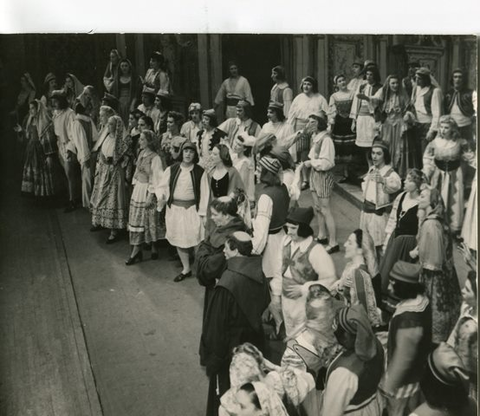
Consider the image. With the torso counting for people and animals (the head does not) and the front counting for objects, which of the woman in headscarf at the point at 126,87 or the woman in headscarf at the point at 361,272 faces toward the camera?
the woman in headscarf at the point at 126,87

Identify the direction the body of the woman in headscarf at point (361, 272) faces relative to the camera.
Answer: to the viewer's left

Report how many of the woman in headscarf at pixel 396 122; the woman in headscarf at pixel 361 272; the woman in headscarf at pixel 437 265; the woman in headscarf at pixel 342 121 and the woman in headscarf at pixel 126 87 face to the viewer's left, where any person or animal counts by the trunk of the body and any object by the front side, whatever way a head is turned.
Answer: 2

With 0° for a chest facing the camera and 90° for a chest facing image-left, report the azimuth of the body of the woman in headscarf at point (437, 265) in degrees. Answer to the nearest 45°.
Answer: approximately 90°

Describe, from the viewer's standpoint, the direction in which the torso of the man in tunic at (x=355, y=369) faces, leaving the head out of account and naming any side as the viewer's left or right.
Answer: facing away from the viewer and to the left of the viewer

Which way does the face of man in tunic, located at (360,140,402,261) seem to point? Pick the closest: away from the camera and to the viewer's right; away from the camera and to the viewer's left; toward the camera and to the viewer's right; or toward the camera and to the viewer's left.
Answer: toward the camera and to the viewer's left

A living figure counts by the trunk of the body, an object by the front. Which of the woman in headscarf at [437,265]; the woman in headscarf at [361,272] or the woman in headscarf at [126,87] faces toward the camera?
the woman in headscarf at [126,87]

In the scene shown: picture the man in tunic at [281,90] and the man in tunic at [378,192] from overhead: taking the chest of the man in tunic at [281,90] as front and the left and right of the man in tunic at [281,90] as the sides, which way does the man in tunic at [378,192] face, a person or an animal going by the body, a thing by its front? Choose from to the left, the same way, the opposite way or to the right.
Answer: the same way

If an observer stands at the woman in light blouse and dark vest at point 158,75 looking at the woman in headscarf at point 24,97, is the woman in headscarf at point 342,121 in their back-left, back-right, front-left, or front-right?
back-left

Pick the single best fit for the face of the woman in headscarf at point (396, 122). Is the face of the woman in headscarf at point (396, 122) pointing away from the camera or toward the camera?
toward the camera

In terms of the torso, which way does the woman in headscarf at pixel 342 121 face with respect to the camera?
toward the camera

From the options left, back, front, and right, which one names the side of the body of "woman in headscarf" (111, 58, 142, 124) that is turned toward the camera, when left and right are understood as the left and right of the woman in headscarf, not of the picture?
front

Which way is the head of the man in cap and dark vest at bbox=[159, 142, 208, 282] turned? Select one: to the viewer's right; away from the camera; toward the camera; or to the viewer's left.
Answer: toward the camera

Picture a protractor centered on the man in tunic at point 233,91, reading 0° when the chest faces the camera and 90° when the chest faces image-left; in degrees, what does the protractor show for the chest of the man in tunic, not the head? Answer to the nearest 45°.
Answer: approximately 0°
